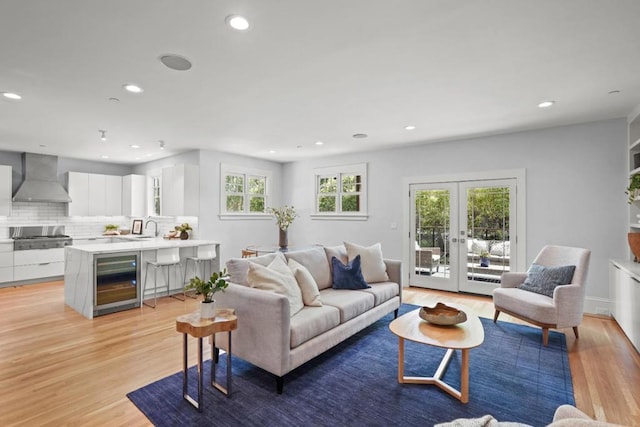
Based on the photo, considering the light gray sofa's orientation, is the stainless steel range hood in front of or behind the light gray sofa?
behind

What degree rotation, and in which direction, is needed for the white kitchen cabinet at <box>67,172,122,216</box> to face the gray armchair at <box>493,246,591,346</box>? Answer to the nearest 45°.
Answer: approximately 45° to its left

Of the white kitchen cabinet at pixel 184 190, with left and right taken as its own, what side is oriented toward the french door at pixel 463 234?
left

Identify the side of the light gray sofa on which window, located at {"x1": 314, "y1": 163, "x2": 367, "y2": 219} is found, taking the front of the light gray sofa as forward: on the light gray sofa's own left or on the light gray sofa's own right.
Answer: on the light gray sofa's own left

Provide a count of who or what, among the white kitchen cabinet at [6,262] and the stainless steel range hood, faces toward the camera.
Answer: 2

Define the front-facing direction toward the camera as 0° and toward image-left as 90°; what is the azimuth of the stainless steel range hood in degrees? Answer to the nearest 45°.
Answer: approximately 0°

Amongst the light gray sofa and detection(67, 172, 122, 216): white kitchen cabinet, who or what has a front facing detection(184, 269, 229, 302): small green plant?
the white kitchen cabinet

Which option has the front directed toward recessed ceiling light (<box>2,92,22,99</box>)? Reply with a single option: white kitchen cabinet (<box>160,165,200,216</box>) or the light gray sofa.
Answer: the white kitchen cabinet

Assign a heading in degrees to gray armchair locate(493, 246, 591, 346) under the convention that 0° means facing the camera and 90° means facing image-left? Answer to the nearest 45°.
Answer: approximately 45°

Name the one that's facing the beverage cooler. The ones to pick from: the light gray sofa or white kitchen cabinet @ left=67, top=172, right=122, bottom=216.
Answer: the white kitchen cabinet

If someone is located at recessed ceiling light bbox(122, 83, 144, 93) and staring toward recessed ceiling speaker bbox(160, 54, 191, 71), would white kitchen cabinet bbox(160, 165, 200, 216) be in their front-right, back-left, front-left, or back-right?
back-left

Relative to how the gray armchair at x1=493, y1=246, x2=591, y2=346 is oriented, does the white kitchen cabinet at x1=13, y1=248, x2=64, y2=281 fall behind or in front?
in front
